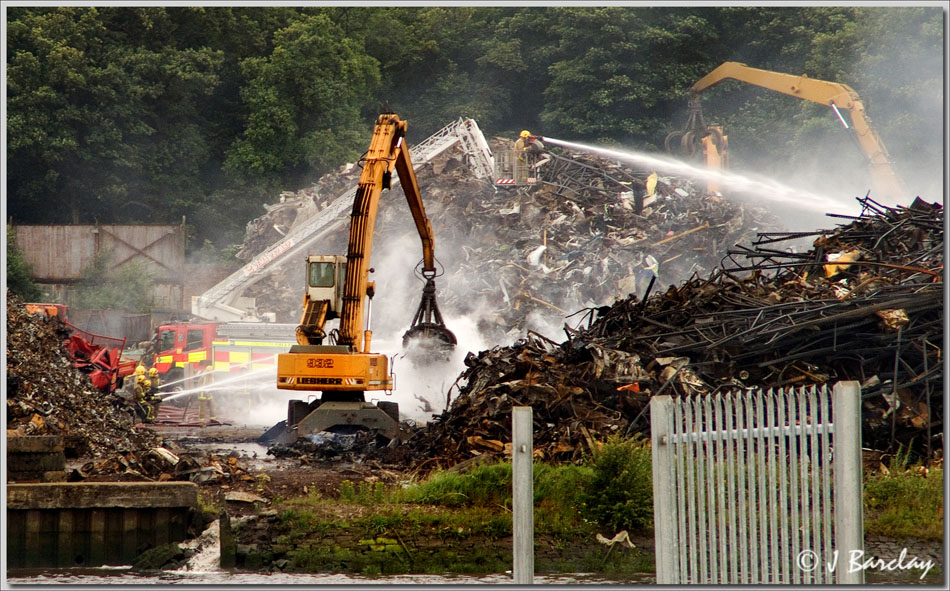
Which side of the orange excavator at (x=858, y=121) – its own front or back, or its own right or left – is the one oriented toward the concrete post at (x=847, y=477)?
left

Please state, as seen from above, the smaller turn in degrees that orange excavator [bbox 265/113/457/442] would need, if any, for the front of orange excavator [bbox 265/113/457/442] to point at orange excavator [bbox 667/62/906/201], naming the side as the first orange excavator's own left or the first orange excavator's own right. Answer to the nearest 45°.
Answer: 0° — it already faces it

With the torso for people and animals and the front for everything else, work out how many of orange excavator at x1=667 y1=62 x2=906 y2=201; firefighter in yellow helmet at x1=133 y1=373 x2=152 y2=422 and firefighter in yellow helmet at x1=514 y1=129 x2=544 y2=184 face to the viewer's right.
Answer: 2

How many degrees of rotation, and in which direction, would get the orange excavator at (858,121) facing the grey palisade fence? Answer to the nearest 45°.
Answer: approximately 90° to its left

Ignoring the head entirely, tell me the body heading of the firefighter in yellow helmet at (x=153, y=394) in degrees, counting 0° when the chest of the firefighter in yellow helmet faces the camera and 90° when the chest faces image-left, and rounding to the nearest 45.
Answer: approximately 270°

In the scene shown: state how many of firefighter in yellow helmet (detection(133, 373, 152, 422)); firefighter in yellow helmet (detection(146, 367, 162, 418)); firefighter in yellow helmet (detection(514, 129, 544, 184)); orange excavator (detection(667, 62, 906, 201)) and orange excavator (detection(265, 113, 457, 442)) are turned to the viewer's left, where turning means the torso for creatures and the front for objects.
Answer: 1

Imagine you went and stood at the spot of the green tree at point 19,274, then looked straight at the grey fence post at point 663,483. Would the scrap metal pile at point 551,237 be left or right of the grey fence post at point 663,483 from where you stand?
left

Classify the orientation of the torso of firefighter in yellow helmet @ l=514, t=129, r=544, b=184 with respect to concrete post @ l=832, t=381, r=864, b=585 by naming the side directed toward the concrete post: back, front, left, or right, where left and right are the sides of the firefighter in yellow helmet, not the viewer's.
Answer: right

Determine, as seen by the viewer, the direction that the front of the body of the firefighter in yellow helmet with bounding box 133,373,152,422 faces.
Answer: to the viewer's right

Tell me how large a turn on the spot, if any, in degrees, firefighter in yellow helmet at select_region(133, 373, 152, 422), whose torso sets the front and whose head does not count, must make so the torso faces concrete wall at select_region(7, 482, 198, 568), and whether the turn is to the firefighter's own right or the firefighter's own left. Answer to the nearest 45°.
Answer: approximately 90° to the firefighter's own right

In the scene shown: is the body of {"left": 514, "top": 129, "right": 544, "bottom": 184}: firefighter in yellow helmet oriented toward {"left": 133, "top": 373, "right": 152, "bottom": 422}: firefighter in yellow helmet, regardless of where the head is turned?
no

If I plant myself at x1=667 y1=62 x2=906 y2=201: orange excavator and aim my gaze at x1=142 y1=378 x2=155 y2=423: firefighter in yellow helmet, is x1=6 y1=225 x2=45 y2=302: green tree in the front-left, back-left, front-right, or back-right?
front-right

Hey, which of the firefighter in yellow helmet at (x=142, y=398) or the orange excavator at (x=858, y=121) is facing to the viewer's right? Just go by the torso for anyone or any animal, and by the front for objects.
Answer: the firefighter in yellow helmet

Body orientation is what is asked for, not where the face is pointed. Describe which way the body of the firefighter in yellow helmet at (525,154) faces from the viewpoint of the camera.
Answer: to the viewer's right

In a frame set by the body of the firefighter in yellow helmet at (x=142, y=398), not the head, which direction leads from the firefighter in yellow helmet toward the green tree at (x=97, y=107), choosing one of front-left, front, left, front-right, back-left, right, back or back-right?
left

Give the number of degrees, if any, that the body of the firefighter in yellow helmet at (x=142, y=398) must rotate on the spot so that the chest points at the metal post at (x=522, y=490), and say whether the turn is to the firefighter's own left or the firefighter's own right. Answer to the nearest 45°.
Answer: approximately 90° to the firefighter's own right

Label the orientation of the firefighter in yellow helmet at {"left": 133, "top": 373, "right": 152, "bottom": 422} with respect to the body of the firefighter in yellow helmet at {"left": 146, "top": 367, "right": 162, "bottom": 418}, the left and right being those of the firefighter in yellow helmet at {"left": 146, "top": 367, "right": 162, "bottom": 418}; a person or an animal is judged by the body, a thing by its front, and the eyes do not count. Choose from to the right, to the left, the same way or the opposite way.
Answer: the same way
